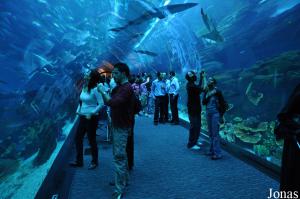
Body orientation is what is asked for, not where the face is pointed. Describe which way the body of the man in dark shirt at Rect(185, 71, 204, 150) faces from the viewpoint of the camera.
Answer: to the viewer's right

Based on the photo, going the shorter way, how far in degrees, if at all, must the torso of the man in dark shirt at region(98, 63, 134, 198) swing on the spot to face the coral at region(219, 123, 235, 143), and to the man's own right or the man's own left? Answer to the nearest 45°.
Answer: approximately 135° to the man's own right

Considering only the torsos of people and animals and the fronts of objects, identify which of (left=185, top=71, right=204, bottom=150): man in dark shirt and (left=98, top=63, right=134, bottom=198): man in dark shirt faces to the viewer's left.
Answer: (left=98, top=63, right=134, bottom=198): man in dark shirt

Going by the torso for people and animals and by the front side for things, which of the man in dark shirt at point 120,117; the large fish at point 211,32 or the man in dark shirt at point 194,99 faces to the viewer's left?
the man in dark shirt at point 120,117

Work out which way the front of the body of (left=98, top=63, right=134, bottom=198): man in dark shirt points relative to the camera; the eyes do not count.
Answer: to the viewer's left

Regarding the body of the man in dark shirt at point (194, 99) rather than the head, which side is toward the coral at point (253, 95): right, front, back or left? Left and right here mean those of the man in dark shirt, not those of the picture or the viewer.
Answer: front
